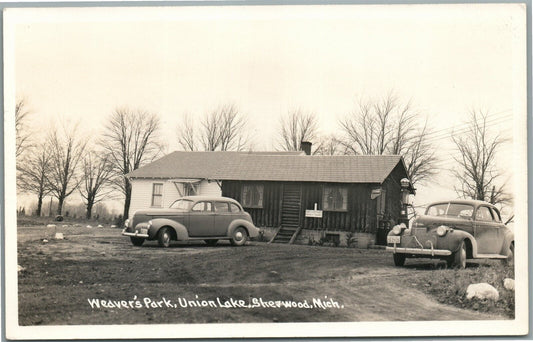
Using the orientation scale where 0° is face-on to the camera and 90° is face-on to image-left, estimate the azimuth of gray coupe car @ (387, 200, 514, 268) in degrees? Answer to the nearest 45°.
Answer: approximately 45°

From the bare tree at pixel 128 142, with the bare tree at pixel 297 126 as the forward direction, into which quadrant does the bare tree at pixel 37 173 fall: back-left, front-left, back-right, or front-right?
back-left
